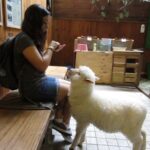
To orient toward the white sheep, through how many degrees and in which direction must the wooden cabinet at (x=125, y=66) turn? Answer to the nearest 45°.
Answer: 0° — it already faces it

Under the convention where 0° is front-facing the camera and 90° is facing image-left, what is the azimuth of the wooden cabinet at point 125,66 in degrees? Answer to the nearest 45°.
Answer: approximately 0°

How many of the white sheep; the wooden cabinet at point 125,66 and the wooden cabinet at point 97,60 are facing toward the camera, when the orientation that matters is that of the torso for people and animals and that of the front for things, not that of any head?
2

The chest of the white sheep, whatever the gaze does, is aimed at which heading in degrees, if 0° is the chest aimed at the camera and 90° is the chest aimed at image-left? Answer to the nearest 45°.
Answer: approximately 90°

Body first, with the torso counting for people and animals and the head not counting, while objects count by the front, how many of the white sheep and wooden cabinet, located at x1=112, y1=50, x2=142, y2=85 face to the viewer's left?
1

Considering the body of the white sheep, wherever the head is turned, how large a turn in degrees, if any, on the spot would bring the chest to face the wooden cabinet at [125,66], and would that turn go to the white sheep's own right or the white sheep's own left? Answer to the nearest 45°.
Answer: approximately 90° to the white sheep's own right

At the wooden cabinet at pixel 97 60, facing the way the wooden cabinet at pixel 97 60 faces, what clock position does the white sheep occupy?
The white sheep is roughly at 12 o'clock from the wooden cabinet.

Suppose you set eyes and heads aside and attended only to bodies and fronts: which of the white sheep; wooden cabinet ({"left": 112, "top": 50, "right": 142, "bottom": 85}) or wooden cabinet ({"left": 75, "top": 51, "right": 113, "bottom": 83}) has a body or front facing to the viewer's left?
the white sheep

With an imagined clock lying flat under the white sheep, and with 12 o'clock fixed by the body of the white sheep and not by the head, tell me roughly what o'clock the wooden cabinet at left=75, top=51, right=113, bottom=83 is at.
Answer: The wooden cabinet is roughly at 3 o'clock from the white sheep.
